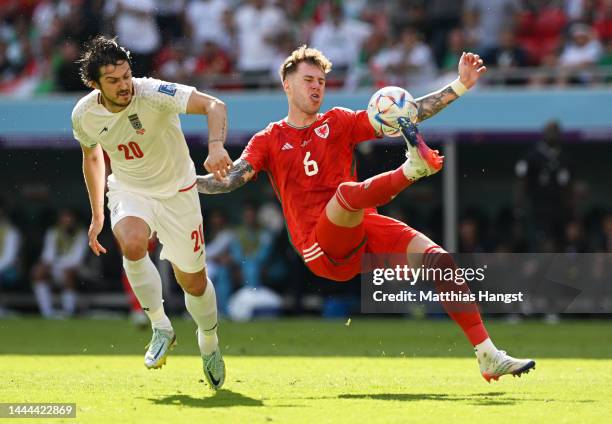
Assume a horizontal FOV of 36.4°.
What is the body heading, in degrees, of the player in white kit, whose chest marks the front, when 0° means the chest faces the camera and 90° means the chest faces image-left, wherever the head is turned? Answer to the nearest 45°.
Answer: approximately 0°

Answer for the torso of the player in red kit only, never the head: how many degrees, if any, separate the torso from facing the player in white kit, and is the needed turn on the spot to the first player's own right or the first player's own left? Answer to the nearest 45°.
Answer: approximately 135° to the first player's own right

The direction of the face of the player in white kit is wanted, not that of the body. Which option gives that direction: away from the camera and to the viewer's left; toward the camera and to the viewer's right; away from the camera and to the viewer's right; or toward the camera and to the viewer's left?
toward the camera and to the viewer's right

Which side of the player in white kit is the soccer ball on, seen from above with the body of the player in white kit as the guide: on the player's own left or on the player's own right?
on the player's own left

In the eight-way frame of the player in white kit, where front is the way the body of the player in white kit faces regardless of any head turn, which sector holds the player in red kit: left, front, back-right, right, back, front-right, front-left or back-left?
left

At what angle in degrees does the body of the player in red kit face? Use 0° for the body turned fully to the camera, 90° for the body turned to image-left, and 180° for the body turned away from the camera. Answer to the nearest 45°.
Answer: approximately 315°
